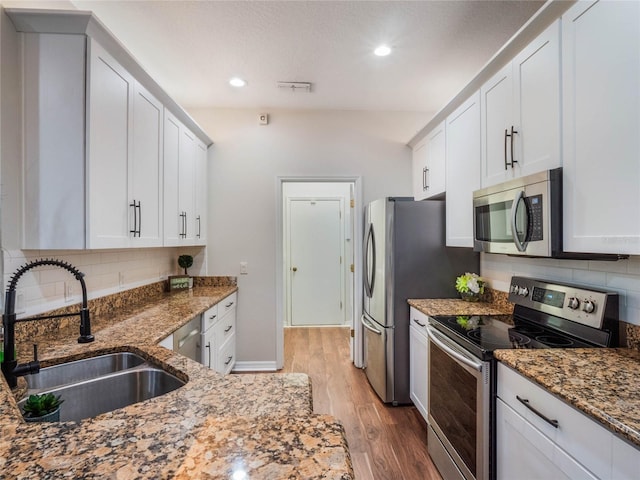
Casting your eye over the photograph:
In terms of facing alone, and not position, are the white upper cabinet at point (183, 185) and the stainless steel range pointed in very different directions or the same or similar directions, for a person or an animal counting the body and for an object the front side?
very different directions

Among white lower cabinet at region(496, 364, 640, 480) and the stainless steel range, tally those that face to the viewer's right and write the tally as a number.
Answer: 0

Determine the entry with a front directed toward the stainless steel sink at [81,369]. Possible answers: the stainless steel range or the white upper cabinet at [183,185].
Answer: the stainless steel range

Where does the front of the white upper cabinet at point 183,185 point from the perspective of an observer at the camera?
facing to the right of the viewer

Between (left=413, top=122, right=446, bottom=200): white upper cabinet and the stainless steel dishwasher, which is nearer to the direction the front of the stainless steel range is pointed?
the stainless steel dishwasher

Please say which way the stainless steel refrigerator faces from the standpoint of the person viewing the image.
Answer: facing to the left of the viewer

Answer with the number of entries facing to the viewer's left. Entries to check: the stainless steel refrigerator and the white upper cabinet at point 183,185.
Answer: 1

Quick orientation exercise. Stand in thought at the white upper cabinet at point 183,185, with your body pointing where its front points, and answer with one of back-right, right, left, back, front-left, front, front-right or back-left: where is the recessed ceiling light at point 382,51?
front-right

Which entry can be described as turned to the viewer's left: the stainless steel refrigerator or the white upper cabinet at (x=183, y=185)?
the stainless steel refrigerator
